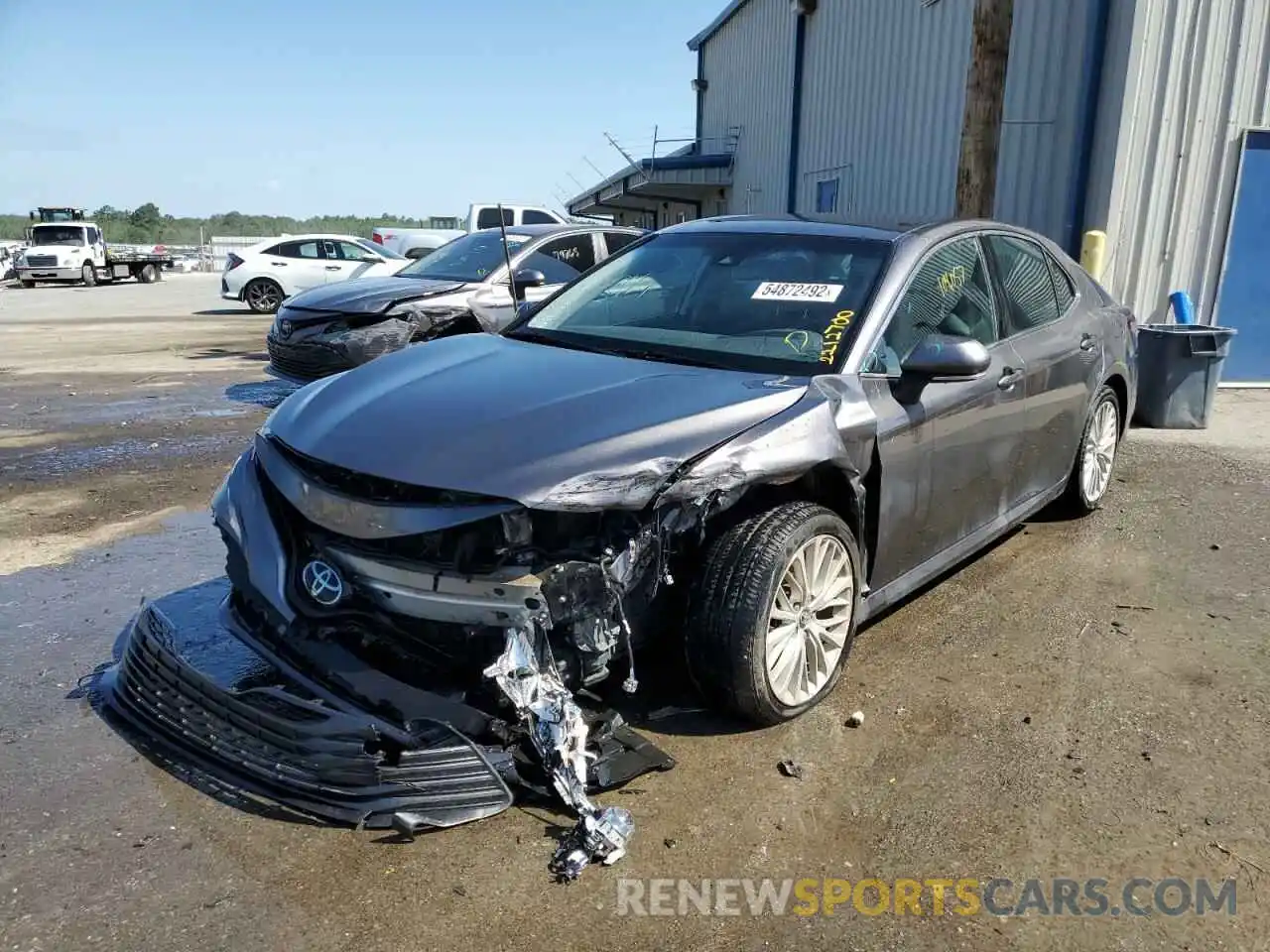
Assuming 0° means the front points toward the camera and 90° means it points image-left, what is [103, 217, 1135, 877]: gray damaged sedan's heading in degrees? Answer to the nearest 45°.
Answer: approximately 45°

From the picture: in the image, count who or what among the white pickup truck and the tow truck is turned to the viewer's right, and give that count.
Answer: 1

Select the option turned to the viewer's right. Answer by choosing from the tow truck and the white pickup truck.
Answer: the white pickup truck

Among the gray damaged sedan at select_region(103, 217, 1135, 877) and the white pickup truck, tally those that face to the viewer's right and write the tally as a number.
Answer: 1

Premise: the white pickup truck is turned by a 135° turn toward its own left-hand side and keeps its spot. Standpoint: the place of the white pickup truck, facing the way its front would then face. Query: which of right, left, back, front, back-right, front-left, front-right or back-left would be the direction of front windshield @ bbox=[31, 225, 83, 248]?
front

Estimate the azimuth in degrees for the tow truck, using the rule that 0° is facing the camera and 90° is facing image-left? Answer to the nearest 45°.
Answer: approximately 45°

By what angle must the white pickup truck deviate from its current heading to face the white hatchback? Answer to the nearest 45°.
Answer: approximately 180°

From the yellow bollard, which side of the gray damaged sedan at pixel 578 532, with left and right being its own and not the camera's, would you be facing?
back

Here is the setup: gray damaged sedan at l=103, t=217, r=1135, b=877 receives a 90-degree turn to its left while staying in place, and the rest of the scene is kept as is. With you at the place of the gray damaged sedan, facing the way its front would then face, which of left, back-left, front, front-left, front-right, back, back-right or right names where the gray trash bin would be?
left

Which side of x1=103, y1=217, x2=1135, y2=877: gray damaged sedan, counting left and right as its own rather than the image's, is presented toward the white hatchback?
right

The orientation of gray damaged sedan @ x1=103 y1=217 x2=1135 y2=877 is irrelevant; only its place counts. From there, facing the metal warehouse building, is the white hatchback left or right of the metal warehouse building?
left

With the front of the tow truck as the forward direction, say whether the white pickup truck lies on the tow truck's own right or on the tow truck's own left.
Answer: on the tow truck's own left

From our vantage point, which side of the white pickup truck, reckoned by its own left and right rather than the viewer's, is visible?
right
